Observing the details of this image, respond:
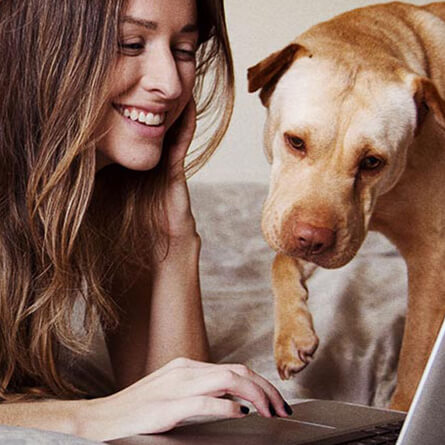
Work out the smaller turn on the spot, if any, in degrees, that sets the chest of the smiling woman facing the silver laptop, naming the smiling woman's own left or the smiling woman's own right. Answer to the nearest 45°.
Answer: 0° — they already face it

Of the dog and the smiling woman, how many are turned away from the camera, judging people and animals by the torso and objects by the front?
0

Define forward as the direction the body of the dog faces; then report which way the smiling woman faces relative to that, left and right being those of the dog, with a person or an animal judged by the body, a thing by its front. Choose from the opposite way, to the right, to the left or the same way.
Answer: to the left

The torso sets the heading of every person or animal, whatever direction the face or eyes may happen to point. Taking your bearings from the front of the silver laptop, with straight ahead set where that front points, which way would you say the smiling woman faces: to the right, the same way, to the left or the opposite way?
the opposite way

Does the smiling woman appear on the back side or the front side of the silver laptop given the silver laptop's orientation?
on the front side

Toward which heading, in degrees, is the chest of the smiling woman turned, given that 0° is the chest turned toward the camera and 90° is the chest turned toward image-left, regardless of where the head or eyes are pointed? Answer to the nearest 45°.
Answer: approximately 315°

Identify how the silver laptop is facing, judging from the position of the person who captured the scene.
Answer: facing away from the viewer and to the left of the viewer

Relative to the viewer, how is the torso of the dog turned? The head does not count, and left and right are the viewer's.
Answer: facing the viewer and to the left of the viewer

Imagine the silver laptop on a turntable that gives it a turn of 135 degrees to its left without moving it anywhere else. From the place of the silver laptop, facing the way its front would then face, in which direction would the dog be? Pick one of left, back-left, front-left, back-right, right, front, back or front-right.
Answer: back
